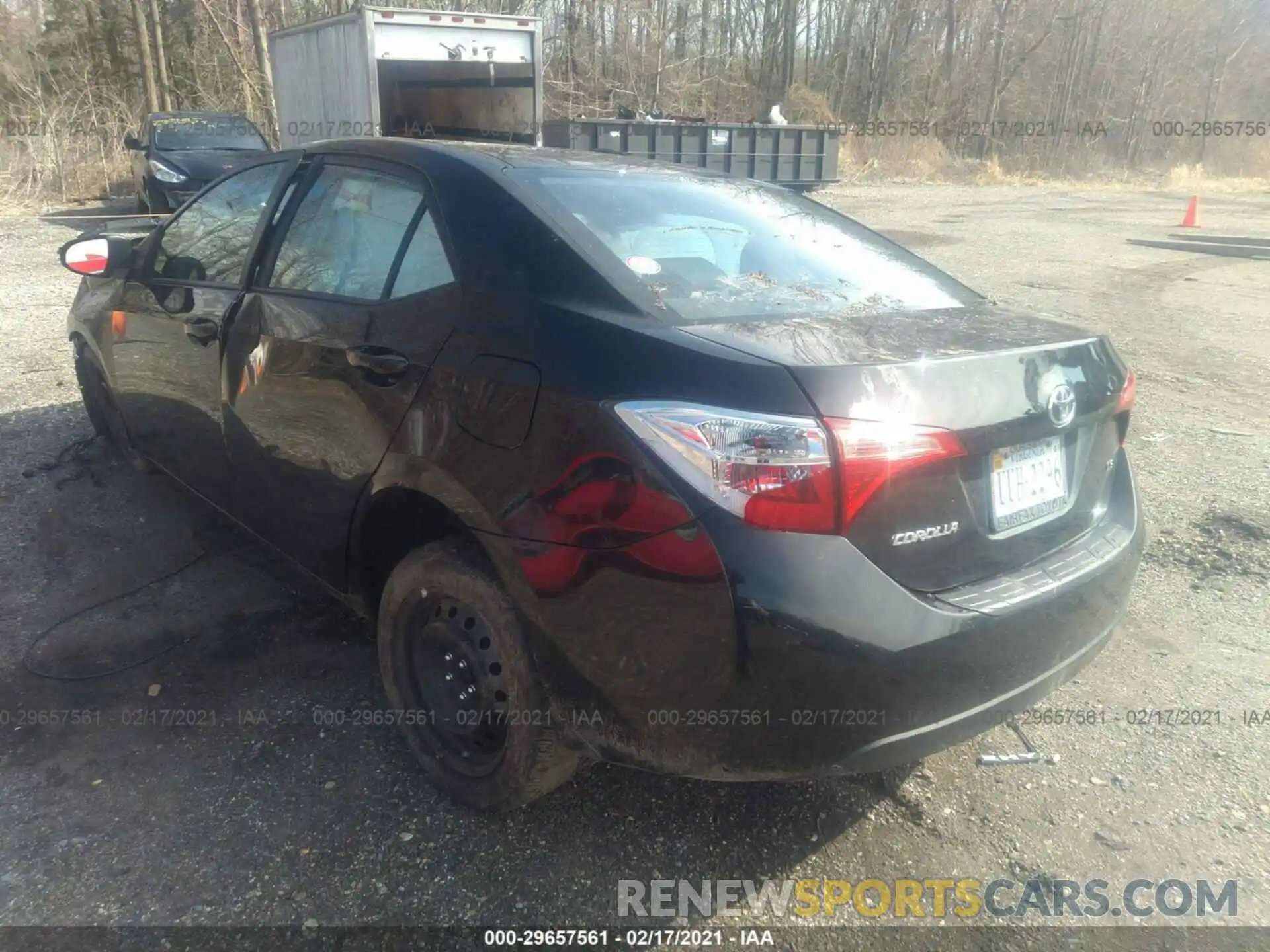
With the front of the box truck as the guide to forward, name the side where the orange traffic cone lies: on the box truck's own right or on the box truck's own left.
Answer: on the box truck's own right

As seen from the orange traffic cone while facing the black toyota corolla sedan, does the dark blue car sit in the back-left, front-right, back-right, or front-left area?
front-right

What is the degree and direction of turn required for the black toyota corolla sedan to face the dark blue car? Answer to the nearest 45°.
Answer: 0° — it already faces it

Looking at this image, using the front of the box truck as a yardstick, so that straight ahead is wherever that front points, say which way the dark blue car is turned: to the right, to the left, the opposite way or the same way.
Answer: the opposite way

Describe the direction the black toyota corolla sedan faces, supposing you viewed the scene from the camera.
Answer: facing away from the viewer and to the left of the viewer

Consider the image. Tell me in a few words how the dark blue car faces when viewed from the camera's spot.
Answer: facing the viewer and to the right of the viewer

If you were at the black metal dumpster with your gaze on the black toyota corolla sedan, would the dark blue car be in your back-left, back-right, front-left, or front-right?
front-right

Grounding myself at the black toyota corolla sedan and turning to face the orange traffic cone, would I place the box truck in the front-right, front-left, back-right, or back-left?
front-left

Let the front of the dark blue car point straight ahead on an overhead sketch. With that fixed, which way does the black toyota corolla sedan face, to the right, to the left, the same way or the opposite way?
the opposite way

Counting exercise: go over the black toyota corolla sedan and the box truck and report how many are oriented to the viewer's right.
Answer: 0

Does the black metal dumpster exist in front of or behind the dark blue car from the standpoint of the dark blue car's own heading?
in front

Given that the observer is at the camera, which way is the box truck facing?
facing away from the viewer and to the left of the viewer

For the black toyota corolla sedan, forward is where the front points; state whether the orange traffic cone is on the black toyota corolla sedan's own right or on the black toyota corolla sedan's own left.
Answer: on the black toyota corolla sedan's own right

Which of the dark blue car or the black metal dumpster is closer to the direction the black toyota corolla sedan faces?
the dark blue car

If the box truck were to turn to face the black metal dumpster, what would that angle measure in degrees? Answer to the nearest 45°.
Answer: approximately 90° to its right

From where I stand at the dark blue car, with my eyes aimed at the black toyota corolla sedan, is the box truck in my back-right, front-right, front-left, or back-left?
back-left

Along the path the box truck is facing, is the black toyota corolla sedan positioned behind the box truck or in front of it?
behind

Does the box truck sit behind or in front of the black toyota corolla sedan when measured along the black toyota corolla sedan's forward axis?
in front
